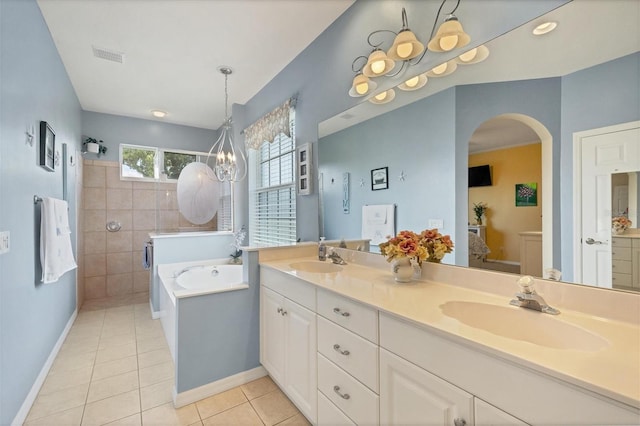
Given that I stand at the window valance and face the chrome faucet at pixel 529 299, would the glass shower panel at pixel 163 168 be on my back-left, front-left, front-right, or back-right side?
back-right

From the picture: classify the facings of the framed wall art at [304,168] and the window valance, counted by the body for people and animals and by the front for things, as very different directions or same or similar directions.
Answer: same or similar directions

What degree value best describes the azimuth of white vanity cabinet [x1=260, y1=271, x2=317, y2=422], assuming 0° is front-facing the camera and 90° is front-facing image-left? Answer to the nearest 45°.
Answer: approximately 45°

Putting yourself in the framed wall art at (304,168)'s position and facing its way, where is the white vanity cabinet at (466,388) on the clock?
The white vanity cabinet is roughly at 10 o'clock from the framed wall art.

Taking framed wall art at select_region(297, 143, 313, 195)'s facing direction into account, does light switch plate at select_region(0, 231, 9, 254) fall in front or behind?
in front

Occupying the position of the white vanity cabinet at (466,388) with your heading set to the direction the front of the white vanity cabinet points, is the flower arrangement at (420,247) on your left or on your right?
on your right

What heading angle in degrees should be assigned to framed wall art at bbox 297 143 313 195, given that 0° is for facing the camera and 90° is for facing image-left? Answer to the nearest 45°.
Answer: approximately 45°

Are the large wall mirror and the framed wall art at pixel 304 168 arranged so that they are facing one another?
no

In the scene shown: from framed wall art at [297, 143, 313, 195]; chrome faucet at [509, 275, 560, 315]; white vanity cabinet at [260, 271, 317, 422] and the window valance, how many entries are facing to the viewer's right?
0

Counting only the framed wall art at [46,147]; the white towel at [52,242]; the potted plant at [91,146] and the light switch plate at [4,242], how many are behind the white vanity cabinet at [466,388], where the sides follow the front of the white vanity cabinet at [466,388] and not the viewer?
0

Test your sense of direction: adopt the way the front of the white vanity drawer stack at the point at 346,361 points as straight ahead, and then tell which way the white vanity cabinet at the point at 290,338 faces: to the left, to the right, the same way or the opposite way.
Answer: the same way

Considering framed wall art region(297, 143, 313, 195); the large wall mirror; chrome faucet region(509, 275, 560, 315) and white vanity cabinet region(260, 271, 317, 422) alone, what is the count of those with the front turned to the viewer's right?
0

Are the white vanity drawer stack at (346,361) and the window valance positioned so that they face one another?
no

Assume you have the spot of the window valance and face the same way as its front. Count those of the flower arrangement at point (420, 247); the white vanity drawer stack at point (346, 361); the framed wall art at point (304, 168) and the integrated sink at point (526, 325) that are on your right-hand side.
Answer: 0

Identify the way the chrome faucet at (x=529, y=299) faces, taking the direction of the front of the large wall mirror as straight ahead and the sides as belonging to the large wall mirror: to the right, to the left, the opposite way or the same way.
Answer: the same way

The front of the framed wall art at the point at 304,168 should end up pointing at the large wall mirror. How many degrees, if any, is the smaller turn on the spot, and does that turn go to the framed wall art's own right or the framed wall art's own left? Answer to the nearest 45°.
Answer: approximately 90° to the framed wall art's own left

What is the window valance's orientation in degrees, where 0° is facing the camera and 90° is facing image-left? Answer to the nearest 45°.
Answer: approximately 45°

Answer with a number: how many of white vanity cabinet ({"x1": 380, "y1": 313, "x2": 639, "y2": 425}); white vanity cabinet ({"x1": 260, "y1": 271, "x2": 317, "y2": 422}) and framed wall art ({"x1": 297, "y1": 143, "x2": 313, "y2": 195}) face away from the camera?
0

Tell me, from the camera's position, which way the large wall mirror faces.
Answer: facing the viewer and to the left of the viewer
